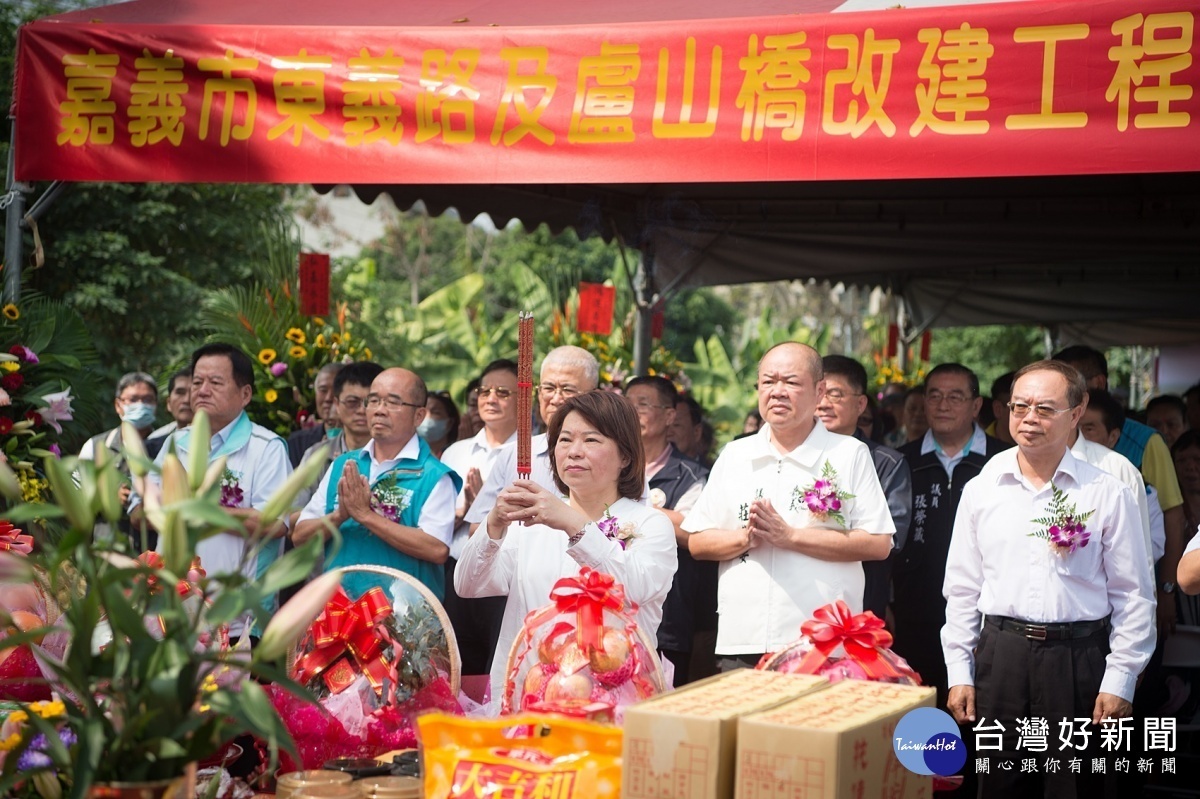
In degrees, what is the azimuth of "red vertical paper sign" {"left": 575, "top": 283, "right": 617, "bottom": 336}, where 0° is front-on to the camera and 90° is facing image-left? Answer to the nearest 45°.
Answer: approximately 0°

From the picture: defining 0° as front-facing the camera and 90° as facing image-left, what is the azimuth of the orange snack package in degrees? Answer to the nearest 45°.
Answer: approximately 0°

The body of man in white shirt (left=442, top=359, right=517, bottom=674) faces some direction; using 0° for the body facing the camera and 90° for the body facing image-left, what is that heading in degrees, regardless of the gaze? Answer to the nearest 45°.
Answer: approximately 45°

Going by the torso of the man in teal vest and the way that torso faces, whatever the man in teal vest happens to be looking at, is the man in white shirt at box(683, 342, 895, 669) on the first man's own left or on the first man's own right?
on the first man's own left

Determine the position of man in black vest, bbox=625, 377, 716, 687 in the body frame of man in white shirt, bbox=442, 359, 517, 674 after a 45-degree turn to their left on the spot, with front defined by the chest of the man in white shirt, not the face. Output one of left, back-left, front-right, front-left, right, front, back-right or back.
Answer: left

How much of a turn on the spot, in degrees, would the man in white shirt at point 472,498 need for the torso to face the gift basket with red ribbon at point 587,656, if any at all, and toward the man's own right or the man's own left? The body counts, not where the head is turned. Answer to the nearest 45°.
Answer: approximately 45° to the man's own left

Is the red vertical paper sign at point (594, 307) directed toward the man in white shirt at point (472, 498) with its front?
yes
